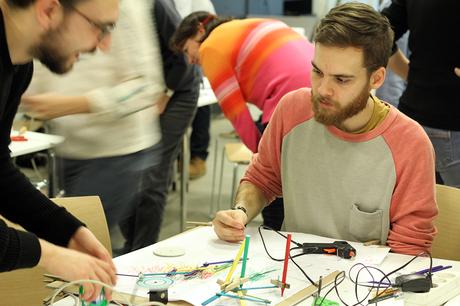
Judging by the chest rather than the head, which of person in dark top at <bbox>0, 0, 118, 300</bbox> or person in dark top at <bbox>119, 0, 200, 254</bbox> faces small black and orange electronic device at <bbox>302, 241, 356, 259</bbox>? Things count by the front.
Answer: person in dark top at <bbox>0, 0, 118, 300</bbox>

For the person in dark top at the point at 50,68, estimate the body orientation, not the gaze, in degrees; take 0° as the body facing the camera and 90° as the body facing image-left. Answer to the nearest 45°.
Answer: approximately 270°

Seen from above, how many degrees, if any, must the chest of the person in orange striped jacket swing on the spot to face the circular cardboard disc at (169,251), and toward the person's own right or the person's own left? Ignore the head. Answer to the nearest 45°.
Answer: approximately 90° to the person's own left

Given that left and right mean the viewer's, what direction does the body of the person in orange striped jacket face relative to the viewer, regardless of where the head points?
facing to the left of the viewer

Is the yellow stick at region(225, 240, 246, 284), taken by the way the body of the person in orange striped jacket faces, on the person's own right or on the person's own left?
on the person's own left

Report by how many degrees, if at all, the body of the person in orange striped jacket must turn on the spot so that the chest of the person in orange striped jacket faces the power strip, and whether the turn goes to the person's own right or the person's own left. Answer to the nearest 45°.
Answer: approximately 90° to the person's own left

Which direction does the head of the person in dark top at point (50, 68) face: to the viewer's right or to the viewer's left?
to the viewer's right

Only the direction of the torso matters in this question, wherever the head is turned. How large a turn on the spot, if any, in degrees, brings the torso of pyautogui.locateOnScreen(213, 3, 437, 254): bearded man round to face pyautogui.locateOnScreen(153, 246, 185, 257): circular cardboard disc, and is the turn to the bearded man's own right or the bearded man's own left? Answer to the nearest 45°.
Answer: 0° — they already face it
